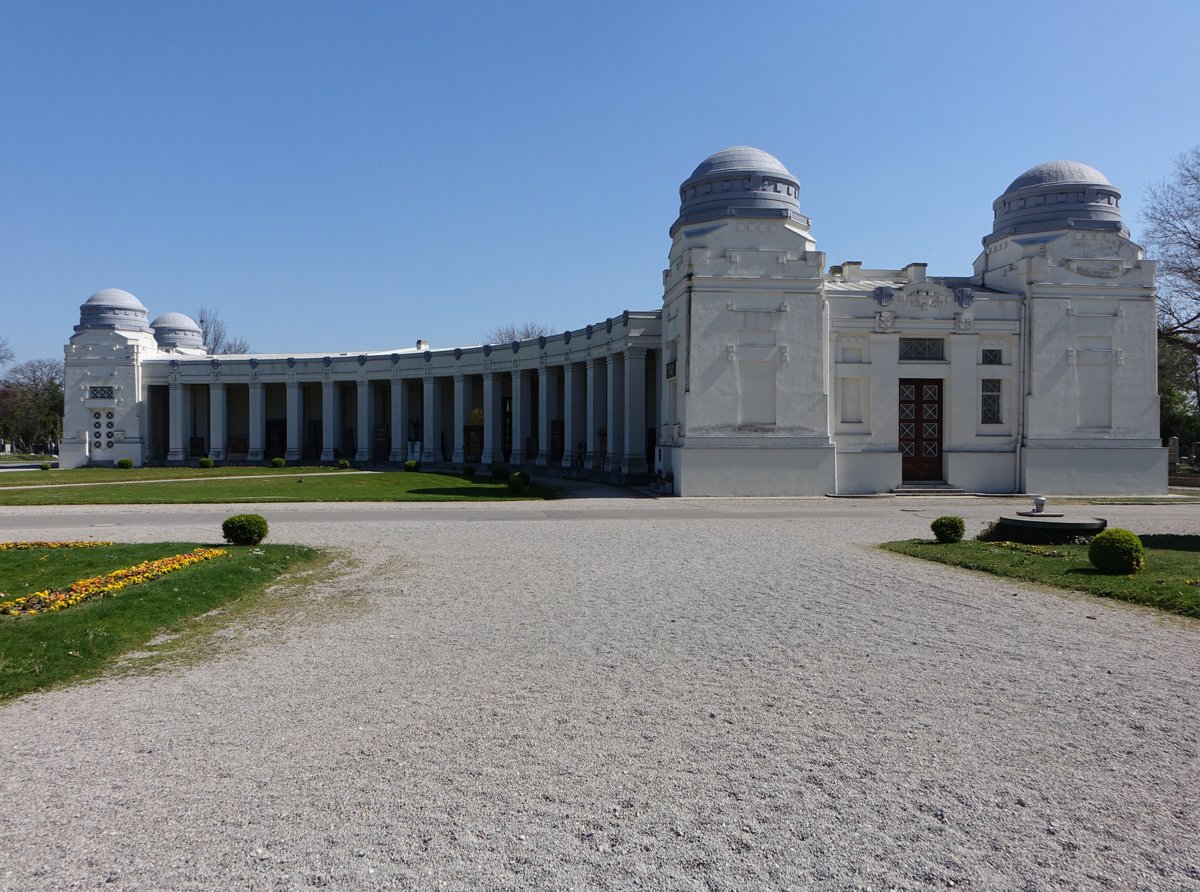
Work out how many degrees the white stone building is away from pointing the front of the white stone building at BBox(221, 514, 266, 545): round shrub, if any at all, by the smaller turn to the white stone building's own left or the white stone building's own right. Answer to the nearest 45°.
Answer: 0° — it already faces it

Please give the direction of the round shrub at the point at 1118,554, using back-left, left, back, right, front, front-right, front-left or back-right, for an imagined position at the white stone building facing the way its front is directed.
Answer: front-left

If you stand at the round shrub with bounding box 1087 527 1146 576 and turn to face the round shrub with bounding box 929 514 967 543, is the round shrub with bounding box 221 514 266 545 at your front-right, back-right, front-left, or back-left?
front-left

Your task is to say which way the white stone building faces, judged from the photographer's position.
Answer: facing the viewer and to the left of the viewer

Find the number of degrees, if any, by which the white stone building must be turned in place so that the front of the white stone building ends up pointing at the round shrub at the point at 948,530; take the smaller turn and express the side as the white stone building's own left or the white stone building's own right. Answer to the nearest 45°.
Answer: approximately 45° to the white stone building's own left

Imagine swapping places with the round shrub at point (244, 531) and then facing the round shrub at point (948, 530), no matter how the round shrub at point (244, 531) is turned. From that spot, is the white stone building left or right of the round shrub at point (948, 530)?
left
